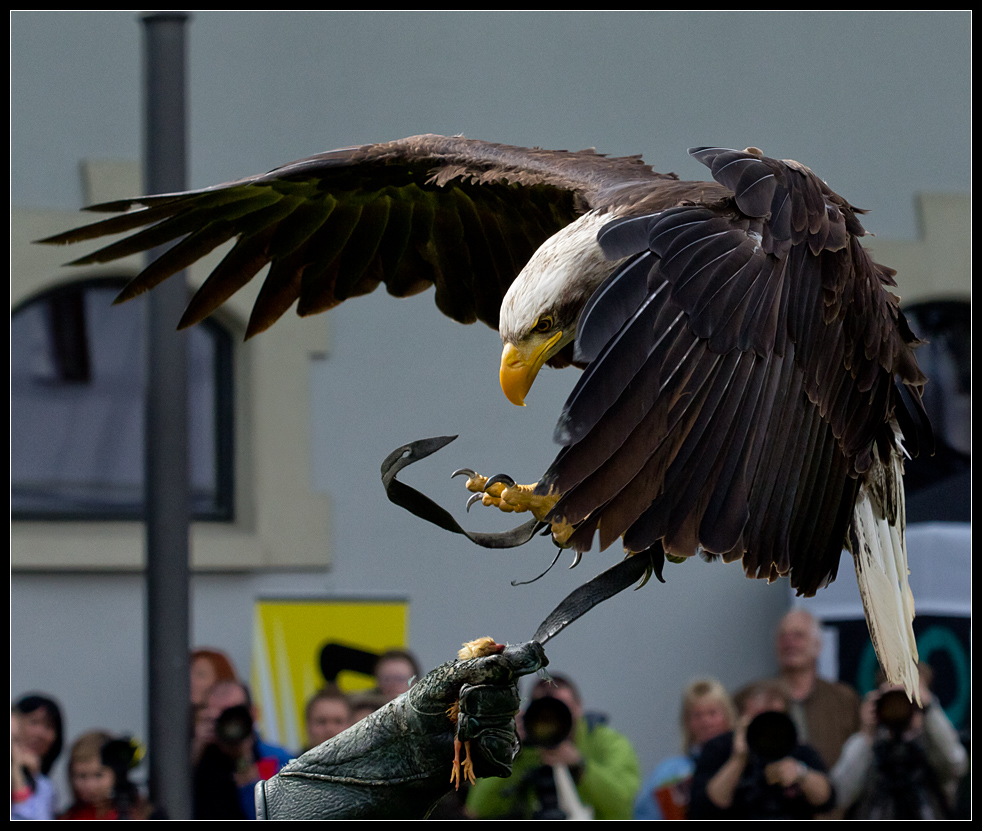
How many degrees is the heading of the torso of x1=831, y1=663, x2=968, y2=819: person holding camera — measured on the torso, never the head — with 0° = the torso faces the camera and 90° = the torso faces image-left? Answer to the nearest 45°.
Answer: approximately 0°

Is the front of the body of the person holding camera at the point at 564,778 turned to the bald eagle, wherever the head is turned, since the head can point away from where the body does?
yes

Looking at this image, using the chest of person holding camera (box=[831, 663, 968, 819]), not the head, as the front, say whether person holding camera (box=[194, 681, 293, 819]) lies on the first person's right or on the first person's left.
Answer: on the first person's right

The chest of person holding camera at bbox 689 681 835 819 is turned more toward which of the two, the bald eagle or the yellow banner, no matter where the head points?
the bald eagle

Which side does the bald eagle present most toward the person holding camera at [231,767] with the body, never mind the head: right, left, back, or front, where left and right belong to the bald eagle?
right

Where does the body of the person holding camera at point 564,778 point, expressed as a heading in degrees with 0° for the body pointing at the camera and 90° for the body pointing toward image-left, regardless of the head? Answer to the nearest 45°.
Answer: approximately 0°

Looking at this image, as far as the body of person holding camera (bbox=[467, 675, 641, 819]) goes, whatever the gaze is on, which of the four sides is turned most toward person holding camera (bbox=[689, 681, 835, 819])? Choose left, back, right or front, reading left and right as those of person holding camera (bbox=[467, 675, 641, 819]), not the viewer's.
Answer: left

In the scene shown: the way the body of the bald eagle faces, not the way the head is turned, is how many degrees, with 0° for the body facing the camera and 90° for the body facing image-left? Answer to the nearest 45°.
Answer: approximately 45°

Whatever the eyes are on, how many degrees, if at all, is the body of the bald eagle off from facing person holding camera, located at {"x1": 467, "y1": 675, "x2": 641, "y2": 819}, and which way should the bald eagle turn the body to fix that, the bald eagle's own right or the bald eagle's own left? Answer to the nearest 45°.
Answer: approximately 135° to the bald eagle's own right

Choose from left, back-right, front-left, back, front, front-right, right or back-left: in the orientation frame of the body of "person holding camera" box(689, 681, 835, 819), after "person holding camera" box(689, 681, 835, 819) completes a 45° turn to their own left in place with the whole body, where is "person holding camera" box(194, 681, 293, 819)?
back-right
